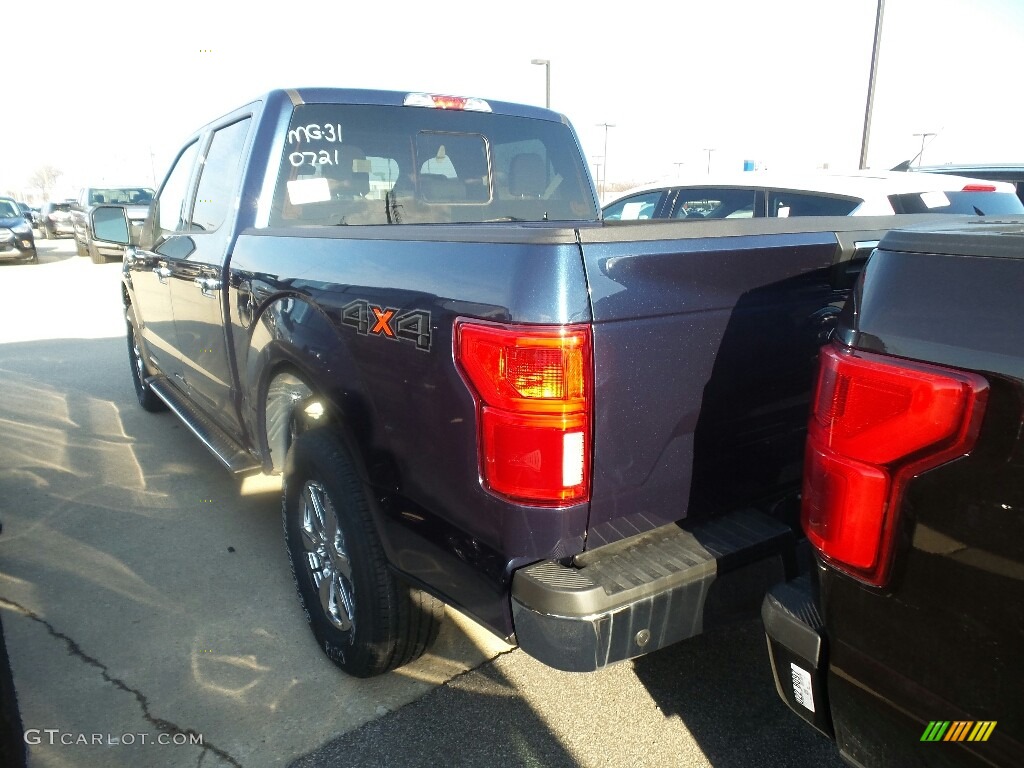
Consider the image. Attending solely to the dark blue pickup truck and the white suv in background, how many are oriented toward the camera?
0

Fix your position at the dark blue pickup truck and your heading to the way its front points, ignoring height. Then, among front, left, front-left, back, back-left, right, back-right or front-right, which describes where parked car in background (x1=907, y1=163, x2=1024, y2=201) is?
right

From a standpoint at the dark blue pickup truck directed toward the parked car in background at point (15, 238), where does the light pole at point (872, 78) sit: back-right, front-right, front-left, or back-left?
front-right

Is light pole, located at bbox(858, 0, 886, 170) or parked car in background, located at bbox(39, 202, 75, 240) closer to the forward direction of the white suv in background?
the parked car in background

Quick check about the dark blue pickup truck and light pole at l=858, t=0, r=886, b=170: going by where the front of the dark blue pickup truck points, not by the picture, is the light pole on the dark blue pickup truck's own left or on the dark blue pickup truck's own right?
on the dark blue pickup truck's own right

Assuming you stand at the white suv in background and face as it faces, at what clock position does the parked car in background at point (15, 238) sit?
The parked car in background is roughly at 11 o'clock from the white suv in background.

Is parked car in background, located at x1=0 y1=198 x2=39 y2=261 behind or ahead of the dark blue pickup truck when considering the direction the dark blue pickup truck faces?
ahead

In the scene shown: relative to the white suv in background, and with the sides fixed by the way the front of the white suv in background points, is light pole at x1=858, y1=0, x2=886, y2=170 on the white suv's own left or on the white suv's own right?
on the white suv's own right

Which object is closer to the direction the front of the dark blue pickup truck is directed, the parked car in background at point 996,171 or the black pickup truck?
the parked car in background

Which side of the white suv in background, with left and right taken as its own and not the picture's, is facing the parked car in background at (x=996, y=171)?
right

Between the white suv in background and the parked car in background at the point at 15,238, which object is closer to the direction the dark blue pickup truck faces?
the parked car in background

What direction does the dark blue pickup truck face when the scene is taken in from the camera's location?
facing away from the viewer and to the left of the viewer

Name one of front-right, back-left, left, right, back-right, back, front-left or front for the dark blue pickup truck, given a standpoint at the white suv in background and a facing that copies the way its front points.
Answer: back-left

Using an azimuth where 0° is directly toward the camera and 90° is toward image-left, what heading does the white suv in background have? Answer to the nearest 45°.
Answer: approximately 135°

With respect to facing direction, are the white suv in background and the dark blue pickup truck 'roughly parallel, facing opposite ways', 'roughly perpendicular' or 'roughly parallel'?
roughly parallel
